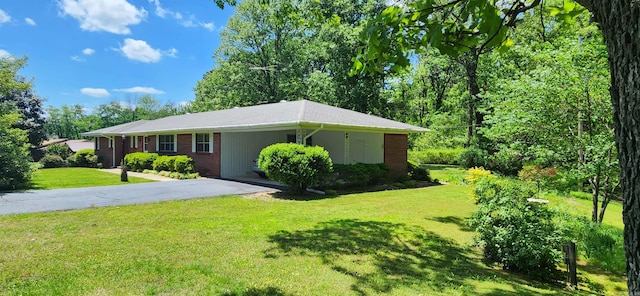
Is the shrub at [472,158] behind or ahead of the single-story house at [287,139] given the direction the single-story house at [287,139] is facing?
behind

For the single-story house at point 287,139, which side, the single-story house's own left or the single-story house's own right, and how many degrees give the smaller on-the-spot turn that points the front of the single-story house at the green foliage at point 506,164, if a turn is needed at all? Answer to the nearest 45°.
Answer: approximately 135° to the single-story house's own left

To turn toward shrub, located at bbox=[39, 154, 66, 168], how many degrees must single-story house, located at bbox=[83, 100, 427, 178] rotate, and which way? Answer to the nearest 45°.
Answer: approximately 90° to its right

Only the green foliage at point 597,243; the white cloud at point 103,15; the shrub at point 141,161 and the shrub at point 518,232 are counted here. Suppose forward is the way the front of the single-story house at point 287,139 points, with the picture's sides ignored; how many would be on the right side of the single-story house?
2

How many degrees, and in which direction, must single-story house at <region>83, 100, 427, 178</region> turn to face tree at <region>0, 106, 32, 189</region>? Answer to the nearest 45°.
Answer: approximately 45° to its right

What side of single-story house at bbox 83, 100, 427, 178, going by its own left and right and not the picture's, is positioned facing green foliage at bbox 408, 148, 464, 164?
back

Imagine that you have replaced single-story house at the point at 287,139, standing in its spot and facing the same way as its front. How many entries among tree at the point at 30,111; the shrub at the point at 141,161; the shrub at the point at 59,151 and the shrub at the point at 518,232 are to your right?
3

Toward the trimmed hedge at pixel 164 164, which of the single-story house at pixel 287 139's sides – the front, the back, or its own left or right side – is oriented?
right

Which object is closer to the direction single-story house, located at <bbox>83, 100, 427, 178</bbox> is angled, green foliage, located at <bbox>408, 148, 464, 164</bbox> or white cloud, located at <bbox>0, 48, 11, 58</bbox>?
the white cloud

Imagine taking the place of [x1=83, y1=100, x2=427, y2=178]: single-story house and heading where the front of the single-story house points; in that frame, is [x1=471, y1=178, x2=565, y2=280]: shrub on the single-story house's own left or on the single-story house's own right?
on the single-story house's own left

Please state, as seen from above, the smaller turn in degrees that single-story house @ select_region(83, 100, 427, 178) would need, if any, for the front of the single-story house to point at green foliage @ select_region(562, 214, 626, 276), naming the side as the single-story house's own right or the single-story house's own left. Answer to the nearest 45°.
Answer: approximately 45° to the single-story house's own left

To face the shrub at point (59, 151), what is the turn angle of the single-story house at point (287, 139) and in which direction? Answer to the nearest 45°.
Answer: approximately 90° to its right

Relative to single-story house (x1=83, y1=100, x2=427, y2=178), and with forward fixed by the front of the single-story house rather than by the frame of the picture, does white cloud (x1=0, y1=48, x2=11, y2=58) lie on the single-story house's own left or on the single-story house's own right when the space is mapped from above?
on the single-story house's own right

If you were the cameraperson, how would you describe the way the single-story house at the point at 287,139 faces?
facing the viewer and to the left of the viewer

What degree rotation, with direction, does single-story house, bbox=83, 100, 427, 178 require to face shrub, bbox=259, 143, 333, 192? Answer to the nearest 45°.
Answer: approximately 45° to its left
